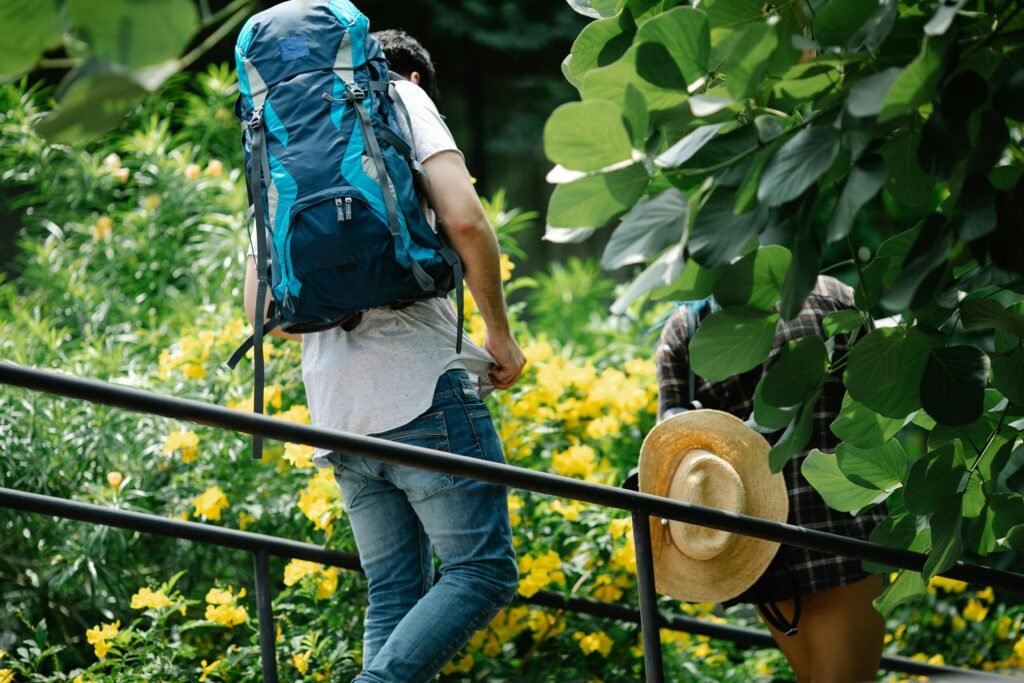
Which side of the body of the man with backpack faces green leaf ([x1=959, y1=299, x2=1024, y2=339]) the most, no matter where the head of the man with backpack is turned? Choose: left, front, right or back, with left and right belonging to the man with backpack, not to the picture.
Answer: right

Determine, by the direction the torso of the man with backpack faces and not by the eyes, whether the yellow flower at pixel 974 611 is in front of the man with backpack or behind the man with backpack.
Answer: in front

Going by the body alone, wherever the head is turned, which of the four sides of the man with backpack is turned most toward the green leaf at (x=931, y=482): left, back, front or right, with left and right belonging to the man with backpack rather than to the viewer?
right

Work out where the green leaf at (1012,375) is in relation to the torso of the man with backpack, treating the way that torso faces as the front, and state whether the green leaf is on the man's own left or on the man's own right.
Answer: on the man's own right

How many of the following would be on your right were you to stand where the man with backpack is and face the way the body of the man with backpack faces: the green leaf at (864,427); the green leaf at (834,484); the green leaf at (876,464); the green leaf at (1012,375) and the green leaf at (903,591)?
5

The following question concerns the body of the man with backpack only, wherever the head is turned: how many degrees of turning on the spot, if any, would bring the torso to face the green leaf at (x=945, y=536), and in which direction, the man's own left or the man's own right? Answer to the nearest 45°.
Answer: approximately 90° to the man's own right

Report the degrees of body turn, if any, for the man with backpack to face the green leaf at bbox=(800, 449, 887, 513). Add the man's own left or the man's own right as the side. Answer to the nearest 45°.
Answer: approximately 90° to the man's own right

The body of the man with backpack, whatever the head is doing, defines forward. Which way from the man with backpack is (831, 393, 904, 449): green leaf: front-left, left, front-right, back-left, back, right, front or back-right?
right

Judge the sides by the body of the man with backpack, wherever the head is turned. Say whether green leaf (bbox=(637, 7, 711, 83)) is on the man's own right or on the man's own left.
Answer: on the man's own right

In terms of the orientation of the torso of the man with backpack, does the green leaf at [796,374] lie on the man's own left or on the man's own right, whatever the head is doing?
on the man's own right

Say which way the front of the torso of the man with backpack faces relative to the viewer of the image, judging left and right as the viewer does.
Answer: facing away from the viewer and to the right of the viewer

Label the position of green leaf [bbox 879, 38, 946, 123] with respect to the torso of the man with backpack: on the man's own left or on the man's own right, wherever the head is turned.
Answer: on the man's own right

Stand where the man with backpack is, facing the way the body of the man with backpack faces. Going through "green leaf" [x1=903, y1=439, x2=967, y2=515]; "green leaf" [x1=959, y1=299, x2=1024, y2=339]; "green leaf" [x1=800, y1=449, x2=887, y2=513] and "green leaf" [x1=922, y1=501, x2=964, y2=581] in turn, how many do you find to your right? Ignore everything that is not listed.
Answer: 4

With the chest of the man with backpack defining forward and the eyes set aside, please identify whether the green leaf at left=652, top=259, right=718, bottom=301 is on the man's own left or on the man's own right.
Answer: on the man's own right
